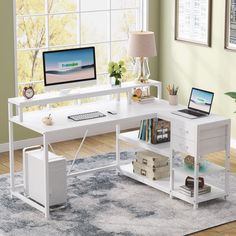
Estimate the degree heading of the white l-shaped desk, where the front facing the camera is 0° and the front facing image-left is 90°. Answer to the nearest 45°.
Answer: approximately 315°

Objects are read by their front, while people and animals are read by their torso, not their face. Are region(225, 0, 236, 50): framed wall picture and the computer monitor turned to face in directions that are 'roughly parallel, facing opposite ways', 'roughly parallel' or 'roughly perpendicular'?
roughly perpendicular

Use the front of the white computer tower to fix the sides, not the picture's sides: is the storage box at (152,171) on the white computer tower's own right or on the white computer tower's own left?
on the white computer tower's own left

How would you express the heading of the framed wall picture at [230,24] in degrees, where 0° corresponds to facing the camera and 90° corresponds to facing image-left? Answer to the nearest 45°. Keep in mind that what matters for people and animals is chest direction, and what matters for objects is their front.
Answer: approximately 45°

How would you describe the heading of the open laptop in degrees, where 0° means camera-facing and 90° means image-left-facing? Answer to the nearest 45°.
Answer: approximately 45°

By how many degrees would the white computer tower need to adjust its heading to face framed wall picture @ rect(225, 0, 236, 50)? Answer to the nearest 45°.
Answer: approximately 90° to its left

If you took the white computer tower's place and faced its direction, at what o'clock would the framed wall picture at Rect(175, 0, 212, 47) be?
The framed wall picture is roughly at 9 o'clock from the white computer tower.

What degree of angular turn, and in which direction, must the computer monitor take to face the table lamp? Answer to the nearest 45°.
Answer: approximately 45° to its left

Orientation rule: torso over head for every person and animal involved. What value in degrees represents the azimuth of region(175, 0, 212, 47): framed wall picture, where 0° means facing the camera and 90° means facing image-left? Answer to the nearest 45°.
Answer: approximately 45°
